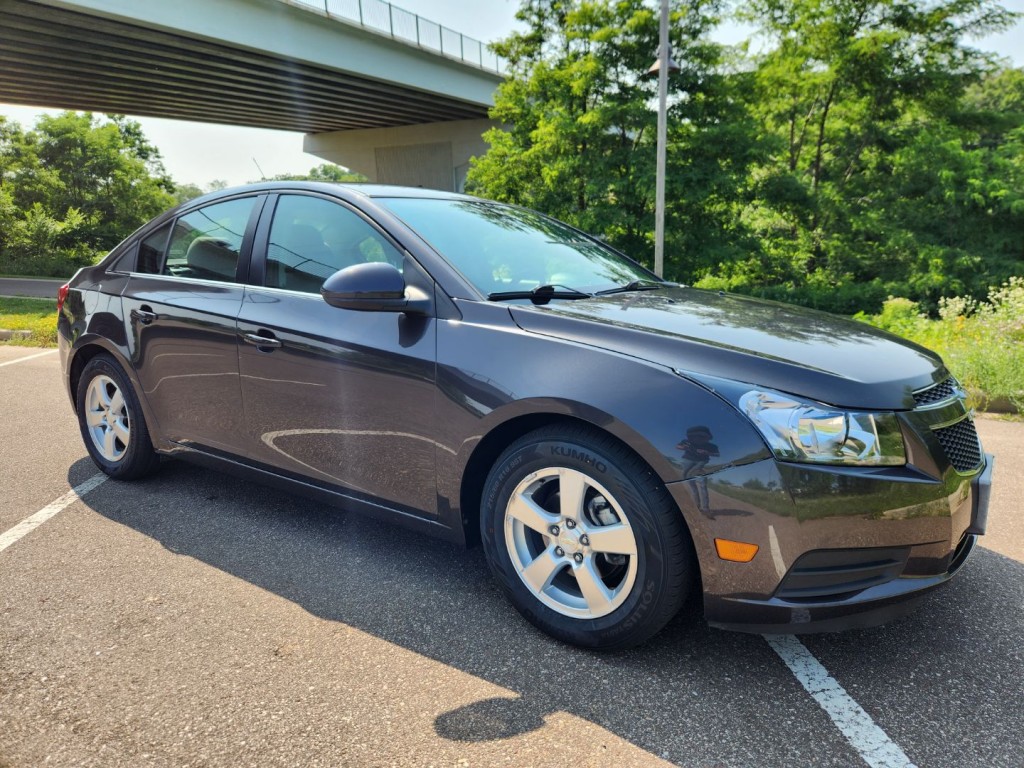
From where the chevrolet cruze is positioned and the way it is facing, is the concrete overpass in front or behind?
behind

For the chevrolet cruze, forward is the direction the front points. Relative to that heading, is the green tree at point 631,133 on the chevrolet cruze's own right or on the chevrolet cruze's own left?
on the chevrolet cruze's own left

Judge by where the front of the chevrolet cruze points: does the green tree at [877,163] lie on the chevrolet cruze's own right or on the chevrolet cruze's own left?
on the chevrolet cruze's own left

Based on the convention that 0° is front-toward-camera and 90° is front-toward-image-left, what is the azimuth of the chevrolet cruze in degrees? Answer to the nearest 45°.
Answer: approximately 315°

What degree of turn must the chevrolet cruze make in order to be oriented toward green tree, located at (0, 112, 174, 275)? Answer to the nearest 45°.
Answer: approximately 180°

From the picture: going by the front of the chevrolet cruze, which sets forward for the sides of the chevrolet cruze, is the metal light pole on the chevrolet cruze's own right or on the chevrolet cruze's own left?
on the chevrolet cruze's own left
